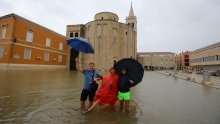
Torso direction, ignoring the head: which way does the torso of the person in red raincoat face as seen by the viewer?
toward the camera

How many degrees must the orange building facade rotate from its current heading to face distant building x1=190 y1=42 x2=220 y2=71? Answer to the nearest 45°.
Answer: approximately 45° to its left

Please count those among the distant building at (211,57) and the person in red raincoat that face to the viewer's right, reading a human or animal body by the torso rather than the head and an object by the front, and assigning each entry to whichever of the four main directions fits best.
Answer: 0

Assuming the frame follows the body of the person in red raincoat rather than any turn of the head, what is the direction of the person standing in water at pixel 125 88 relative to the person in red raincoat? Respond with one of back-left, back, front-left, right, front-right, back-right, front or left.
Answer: left

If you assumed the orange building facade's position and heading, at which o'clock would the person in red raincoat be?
The person in red raincoat is roughly at 1 o'clock from the orange building facade.

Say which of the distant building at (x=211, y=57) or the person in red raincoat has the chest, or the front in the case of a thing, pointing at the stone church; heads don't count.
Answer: the distant building

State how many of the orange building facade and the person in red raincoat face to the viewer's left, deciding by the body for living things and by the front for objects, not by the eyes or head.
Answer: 0

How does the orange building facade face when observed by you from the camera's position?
facing the viewer and to the right of the viewer

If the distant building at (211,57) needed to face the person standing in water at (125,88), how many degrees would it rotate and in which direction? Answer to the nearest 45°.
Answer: approximately 45° to its left

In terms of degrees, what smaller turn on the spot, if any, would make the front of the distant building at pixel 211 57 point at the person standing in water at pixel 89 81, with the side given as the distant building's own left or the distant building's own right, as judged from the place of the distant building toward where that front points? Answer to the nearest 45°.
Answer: approximately 45° to the distant building's own left

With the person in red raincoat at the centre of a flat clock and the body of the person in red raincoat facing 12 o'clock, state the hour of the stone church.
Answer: The stone church is roughly at 6 o'clock from the person in red raincoat.

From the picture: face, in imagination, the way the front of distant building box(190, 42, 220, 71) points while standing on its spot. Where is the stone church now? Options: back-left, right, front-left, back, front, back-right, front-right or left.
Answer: front

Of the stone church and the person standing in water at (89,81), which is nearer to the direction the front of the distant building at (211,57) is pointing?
the stone church

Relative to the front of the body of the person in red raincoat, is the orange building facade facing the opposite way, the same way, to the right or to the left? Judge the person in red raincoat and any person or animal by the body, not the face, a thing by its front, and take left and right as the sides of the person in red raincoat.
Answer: to the left

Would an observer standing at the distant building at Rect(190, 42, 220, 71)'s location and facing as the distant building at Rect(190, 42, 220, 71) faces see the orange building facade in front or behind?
in front

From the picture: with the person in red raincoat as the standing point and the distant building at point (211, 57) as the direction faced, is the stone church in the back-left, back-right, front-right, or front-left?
front-left

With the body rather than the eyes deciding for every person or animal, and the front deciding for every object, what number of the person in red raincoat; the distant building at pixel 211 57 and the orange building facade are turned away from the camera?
0
